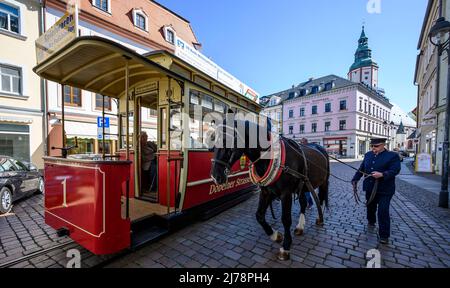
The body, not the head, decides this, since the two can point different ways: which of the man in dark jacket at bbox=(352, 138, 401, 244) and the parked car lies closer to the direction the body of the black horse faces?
the parked car

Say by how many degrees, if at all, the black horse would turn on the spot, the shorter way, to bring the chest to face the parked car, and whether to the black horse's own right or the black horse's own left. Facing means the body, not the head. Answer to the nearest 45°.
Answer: approximately 45° to the black horse's own right

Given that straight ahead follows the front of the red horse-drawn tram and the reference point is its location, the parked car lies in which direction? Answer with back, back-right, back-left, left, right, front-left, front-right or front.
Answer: right

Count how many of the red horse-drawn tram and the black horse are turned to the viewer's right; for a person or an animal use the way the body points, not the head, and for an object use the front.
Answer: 0

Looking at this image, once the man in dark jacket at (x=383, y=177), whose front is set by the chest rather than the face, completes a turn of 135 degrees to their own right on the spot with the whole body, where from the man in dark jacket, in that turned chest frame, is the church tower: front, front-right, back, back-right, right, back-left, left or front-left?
front

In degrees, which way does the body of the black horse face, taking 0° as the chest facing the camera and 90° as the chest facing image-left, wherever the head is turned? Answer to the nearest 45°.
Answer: approximately 45°

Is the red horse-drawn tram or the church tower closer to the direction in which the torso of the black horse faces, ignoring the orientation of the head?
the red horse-drawn tram

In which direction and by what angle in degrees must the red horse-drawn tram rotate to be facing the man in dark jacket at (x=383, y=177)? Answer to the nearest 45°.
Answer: approximately 90° to its left

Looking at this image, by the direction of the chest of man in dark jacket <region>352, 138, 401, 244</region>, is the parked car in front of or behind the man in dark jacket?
in front
